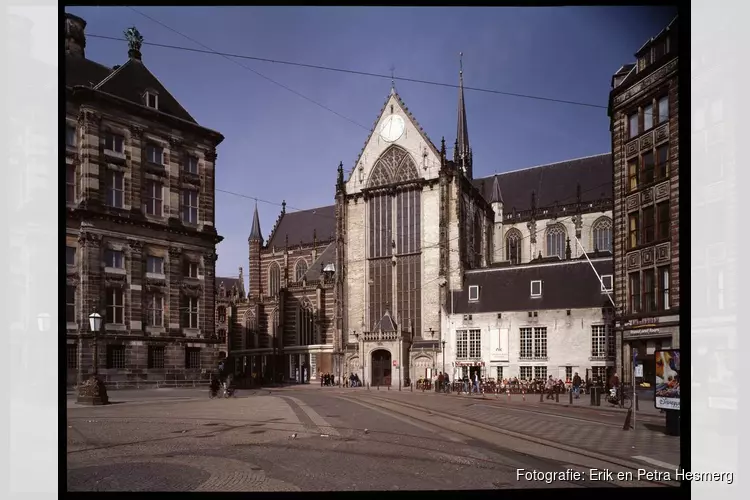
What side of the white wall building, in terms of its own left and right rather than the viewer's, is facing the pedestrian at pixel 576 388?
front

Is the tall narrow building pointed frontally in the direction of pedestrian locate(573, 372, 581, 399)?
no

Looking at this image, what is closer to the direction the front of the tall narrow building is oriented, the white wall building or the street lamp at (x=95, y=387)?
the street lamp

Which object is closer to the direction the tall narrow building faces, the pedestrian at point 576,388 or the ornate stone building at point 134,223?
the ornate stone building

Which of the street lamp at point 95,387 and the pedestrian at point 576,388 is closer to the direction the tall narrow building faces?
the street lamp

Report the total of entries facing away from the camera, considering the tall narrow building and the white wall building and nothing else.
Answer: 0

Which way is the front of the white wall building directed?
toward the camera
